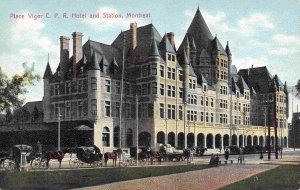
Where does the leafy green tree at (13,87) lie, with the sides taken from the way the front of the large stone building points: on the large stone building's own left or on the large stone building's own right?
on the large stone building's own right

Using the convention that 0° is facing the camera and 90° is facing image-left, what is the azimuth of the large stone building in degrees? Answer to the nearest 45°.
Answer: approximately 315°
